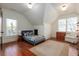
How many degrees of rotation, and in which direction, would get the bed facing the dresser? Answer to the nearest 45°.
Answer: approximately 45° to its left

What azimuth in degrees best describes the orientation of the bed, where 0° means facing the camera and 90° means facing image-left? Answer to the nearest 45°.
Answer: approximately 315°
